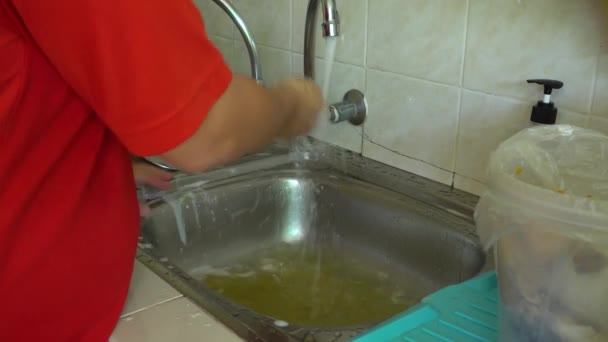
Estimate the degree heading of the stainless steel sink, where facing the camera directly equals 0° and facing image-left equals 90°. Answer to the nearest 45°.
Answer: approximately 45°

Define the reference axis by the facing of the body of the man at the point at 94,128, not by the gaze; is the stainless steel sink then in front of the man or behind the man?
in front

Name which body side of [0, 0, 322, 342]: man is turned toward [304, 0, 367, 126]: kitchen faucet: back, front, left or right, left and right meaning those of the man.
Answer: front

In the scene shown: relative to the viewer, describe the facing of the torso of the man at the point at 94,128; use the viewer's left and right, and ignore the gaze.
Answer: facing away from the viewer and to the right of the viewer

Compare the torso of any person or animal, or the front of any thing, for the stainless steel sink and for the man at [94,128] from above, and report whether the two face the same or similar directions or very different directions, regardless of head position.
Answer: very different directions
